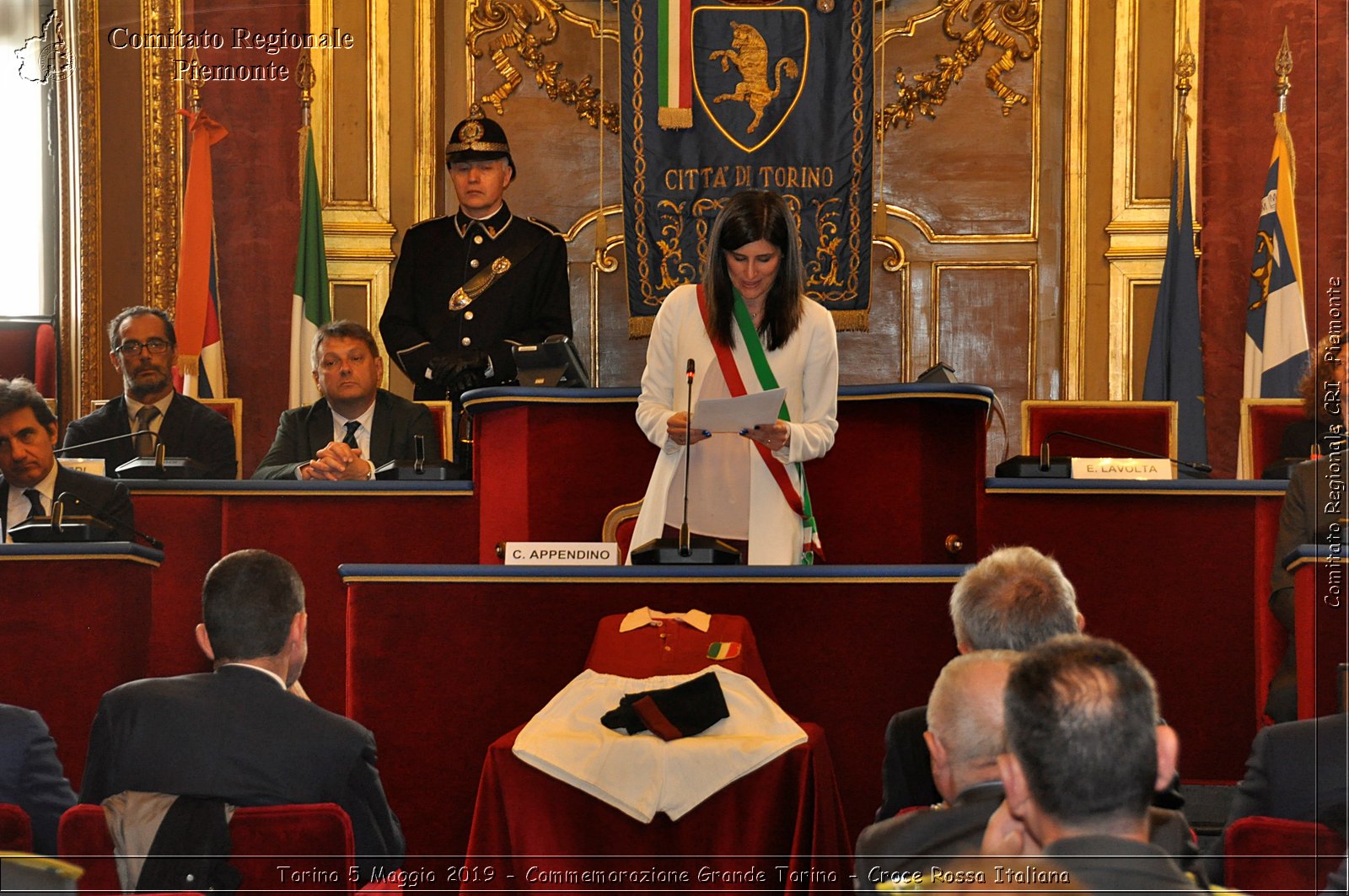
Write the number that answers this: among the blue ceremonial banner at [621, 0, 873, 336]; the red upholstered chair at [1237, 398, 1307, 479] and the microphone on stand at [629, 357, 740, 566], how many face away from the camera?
1

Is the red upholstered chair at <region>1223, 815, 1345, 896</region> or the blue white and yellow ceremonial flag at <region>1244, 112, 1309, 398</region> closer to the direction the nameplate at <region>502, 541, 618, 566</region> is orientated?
the red upholstered chair

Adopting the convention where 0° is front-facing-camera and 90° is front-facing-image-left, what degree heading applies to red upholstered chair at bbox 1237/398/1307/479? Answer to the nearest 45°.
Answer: approximately 0°

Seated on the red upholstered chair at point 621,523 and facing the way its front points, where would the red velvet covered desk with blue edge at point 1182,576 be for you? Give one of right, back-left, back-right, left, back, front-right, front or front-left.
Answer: left

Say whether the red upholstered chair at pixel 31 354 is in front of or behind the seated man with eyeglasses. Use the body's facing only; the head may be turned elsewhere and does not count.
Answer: behind

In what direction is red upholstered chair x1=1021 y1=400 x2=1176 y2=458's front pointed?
toward the camera

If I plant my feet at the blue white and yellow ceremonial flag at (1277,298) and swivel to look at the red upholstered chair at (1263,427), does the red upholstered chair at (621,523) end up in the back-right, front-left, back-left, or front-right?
front-right

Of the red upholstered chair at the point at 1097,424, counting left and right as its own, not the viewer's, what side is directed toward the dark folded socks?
front

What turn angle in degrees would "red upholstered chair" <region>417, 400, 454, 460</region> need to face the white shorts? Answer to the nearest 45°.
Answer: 0° — it already faces it

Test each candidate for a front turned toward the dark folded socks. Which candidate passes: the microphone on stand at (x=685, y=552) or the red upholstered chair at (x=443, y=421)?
the red upholstered chair

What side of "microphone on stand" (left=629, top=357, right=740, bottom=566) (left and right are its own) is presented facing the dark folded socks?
back

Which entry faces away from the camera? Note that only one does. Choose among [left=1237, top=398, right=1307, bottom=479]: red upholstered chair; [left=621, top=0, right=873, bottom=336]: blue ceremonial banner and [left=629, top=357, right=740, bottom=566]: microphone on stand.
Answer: the microphone on stand

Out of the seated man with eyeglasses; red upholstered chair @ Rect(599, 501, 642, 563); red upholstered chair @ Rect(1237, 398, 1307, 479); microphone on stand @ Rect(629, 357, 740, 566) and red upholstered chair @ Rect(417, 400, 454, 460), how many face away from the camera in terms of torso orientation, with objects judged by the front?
1

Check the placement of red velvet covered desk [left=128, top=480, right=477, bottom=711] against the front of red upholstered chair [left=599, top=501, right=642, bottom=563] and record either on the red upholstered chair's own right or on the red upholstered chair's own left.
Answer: on the red upholstered chair's own right

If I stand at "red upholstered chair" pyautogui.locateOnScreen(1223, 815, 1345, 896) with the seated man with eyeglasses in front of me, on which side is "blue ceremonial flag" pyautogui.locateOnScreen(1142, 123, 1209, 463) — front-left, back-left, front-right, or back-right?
front-right

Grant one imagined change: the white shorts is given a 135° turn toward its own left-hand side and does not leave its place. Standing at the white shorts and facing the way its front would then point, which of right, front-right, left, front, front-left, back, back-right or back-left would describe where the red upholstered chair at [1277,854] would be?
right

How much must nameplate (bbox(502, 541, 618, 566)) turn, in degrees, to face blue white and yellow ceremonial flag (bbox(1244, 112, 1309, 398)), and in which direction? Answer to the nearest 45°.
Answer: approximately 135° to its left
